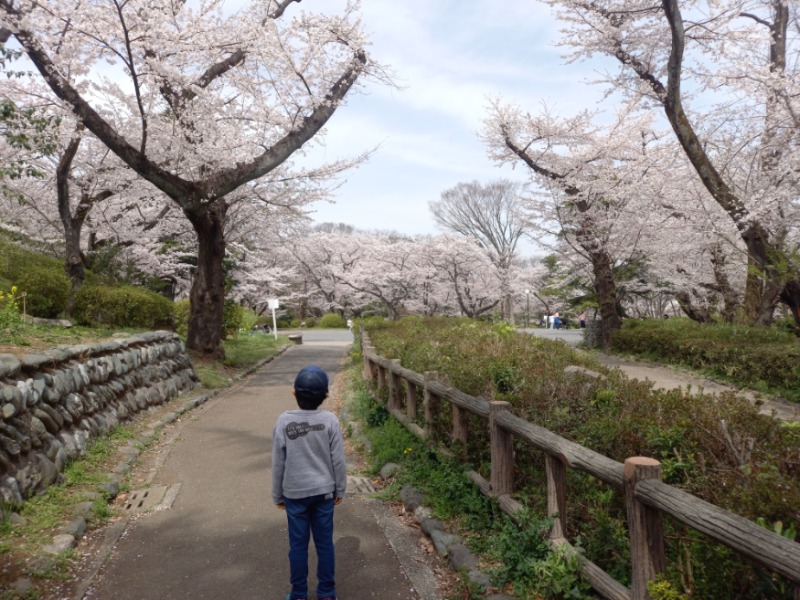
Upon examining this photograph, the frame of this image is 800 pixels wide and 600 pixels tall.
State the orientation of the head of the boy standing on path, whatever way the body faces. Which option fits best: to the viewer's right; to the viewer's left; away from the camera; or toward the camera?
away from the camera

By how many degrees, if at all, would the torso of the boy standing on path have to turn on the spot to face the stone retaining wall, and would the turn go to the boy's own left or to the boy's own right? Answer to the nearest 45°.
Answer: approximately 45° to the boy's own left

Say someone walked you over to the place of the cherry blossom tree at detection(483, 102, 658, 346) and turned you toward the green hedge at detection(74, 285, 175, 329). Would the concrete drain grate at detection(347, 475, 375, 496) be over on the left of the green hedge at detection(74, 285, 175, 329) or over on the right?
left

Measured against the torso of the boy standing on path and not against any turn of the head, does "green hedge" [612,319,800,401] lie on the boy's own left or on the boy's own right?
on the boy's own right

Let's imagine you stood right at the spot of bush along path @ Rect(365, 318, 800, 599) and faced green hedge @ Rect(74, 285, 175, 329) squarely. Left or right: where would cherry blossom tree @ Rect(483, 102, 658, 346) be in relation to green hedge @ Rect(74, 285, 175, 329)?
right

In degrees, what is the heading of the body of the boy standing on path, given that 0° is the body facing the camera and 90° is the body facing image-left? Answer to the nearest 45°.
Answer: approximately 180°

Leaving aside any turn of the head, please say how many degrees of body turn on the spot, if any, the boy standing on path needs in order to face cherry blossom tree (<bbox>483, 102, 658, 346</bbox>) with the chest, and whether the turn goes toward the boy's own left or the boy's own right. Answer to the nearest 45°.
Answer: approximately 45° to the boy's own right

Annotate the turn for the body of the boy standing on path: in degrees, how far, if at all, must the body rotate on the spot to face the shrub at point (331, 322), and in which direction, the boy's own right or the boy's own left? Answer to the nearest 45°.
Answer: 0° — they already face it

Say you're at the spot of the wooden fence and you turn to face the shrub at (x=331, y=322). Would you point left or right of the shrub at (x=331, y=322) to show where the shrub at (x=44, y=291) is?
left
